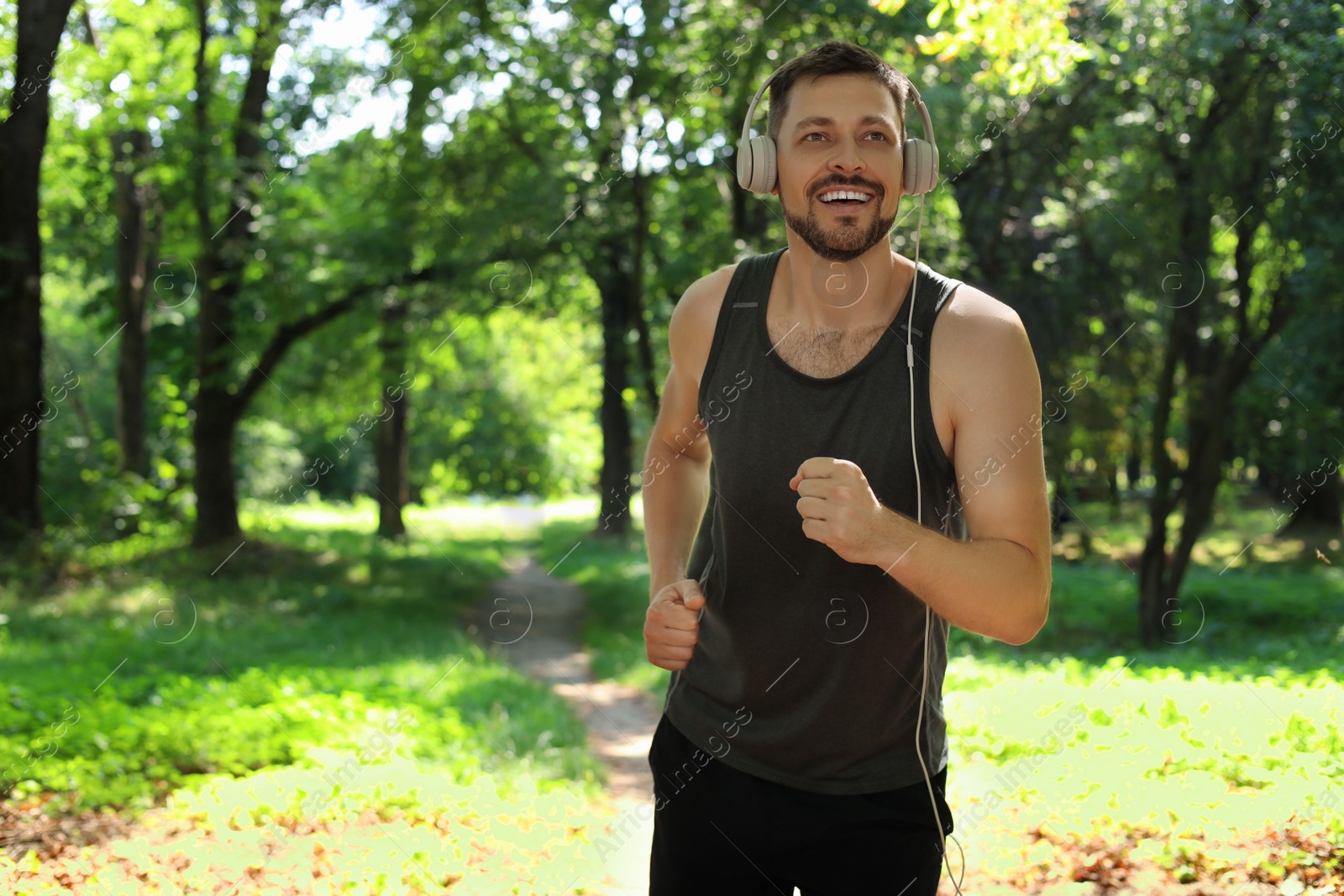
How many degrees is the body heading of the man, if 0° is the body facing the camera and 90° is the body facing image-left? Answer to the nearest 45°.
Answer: approximately 0°
